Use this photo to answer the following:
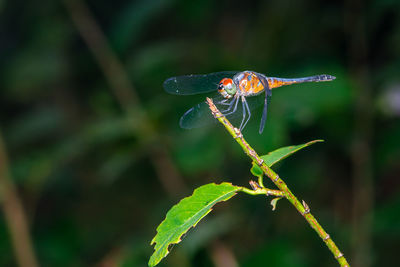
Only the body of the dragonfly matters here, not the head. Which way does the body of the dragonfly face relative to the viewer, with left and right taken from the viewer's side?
facing to the left of the viewer

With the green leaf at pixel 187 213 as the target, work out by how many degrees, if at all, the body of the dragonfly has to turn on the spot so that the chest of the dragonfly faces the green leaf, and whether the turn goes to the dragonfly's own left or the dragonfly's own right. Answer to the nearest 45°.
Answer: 0° — it already faces it

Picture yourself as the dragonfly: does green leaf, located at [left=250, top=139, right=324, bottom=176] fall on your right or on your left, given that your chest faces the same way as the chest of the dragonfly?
on your left
